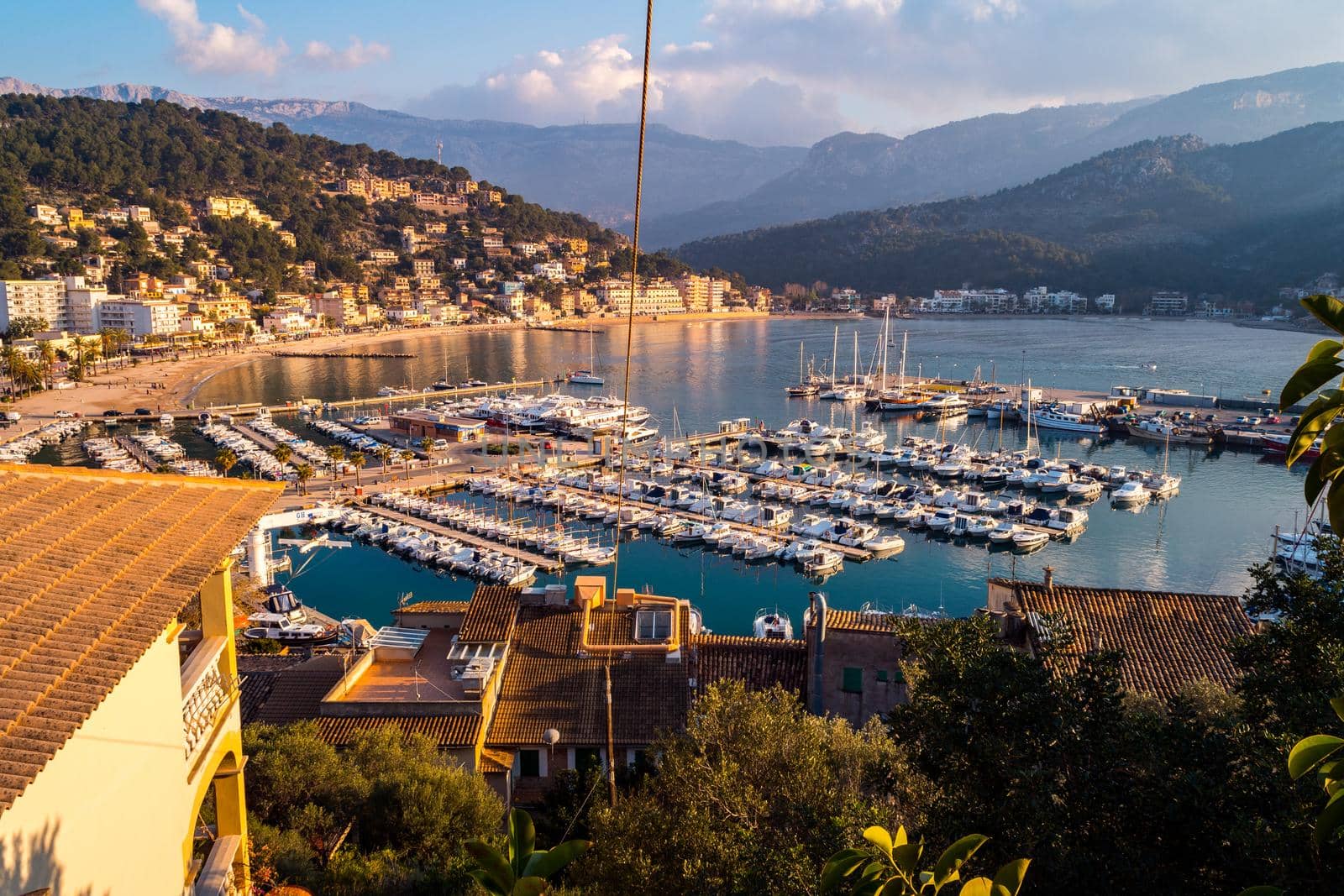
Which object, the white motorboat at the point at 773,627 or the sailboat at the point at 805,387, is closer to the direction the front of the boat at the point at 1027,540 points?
the white motorboat

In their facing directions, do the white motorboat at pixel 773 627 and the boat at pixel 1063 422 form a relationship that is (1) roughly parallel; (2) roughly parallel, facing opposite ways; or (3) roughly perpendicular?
roughly perpendicular

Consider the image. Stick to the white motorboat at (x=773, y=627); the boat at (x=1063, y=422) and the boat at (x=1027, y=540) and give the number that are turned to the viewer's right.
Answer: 1

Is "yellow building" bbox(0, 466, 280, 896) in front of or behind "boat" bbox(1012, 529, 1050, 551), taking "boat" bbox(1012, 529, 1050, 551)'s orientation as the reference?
in front

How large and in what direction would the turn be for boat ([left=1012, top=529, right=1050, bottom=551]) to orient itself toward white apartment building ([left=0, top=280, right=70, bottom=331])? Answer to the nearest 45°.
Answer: approximately 45° to its right

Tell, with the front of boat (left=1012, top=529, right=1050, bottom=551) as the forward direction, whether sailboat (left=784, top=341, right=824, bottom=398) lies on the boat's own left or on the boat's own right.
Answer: on the boat's own right

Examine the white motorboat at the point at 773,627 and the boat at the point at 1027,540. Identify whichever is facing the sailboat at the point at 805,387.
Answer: the white motorboat

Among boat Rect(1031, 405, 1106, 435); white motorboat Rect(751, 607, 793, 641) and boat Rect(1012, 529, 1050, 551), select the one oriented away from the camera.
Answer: the white motorboat

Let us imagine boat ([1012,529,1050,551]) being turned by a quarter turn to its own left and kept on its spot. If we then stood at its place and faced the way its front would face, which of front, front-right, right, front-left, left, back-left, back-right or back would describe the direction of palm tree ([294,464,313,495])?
back-right

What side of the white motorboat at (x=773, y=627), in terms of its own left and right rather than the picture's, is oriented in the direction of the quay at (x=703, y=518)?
front

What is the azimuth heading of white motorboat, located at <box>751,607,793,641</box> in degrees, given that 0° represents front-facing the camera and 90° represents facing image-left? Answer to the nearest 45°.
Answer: approximately 180°

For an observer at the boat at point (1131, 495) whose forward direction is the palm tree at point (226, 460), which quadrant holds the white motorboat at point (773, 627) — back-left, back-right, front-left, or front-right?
front-left

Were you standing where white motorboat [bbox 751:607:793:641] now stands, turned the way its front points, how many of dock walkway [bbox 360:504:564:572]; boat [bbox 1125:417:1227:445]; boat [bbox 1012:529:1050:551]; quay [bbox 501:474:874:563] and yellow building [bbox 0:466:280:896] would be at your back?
1

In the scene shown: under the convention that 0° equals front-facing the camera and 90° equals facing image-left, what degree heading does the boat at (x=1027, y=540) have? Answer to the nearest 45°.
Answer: approximately 45°
